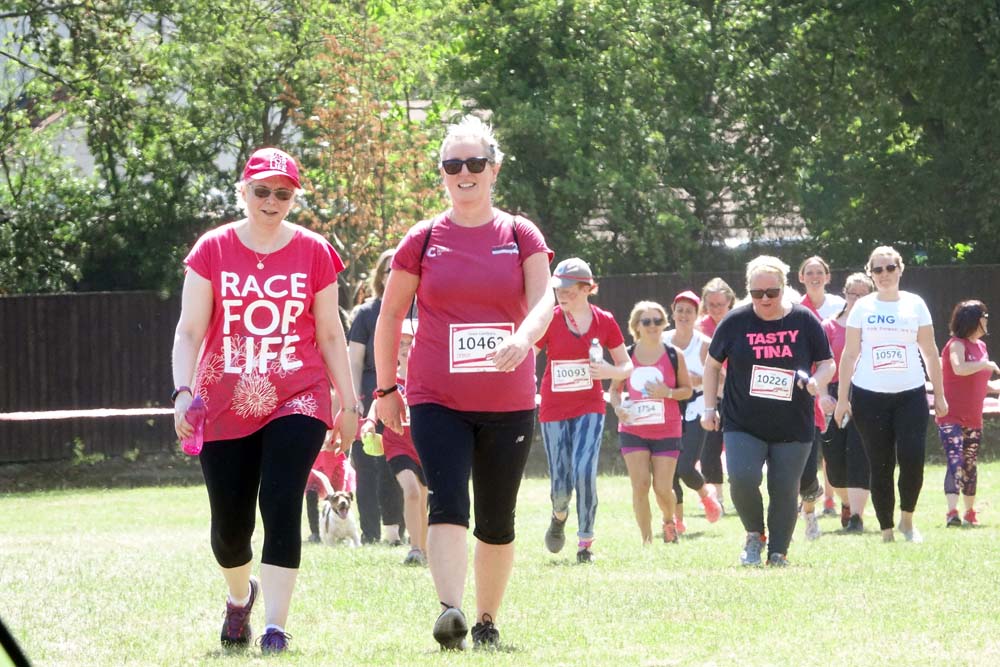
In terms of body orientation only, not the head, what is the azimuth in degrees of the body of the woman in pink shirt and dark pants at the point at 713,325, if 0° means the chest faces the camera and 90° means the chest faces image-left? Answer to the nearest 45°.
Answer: approximately 0°

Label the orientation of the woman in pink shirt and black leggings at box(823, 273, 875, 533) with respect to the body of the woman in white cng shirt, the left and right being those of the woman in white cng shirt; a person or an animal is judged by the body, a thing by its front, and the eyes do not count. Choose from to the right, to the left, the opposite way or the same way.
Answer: the same way

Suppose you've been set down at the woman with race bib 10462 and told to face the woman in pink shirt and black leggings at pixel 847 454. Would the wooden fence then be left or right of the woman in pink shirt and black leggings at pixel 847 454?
left

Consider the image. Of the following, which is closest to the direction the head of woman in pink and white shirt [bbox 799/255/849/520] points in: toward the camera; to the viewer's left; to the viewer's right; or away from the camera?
toward the camera

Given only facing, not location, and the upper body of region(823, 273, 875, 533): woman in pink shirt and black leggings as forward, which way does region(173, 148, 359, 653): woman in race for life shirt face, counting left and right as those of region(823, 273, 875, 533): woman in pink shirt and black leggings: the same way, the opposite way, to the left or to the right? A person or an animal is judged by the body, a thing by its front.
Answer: the same way

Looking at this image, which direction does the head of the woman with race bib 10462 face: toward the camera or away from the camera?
toward the camera

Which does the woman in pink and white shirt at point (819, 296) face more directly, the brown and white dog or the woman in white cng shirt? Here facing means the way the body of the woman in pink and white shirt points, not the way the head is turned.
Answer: the woman in white cng shirt

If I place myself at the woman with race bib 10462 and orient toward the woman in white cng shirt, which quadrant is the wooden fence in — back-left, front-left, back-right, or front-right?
front-left

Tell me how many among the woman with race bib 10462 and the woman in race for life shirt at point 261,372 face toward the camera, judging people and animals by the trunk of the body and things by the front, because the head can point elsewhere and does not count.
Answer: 2

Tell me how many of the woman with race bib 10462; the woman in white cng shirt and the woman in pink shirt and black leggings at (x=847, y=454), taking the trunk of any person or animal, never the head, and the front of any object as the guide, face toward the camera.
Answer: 3

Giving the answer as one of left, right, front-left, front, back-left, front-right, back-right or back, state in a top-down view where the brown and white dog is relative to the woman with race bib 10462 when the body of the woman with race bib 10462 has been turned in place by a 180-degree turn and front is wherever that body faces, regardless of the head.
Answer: front

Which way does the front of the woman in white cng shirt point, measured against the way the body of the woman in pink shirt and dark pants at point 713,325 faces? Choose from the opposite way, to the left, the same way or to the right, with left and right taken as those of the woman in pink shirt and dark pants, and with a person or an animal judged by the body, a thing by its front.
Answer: the same way

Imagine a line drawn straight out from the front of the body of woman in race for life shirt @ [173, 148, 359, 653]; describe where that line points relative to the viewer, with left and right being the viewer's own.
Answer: facing the viewer

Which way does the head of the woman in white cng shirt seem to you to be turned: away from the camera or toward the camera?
toward the camera

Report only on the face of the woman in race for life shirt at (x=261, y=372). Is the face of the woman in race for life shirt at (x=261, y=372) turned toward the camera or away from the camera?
toward the camera

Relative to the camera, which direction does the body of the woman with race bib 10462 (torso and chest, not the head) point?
toward the camera

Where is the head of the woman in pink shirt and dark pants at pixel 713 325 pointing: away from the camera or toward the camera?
toward the camera

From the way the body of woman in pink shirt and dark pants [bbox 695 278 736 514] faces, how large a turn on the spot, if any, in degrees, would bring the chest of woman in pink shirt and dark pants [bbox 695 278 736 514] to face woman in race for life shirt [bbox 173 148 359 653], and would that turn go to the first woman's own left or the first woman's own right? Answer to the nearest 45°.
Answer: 0° — they already face them

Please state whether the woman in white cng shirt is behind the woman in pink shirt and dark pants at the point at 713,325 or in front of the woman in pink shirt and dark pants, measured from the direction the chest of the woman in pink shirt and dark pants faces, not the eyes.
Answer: in front

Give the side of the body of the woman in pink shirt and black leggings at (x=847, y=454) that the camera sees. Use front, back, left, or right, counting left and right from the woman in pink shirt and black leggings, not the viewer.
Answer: front
